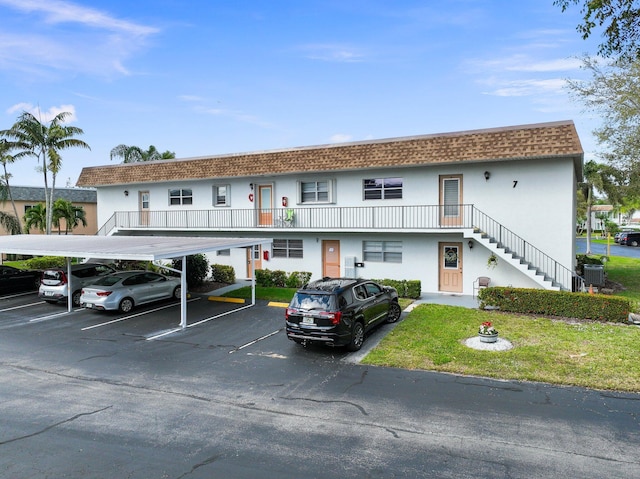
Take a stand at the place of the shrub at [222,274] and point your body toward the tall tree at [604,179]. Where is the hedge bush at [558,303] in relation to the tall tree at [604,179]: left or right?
right

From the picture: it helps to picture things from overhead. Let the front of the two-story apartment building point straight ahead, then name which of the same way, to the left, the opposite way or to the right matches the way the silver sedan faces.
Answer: the opposite way

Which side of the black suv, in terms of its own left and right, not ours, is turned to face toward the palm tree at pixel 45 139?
left

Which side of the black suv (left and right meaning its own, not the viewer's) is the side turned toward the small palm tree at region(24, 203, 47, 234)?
left

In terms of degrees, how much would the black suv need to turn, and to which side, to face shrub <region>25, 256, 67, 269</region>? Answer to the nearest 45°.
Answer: approximately 90° to its left

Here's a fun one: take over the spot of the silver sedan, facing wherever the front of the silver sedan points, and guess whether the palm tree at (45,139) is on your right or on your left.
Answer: on your left

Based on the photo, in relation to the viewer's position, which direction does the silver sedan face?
facing away from the viewer and to the right of the viewer

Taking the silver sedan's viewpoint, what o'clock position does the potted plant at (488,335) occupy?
The potted plant is roughly at 3 o'clock from the silver sedan.

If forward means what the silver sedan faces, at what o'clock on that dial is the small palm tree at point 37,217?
The small palm tree is roughly at 10 o'clock from the silver sedan.

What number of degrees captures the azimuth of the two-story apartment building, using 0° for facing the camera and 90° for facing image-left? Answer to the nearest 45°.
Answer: approximately 45°

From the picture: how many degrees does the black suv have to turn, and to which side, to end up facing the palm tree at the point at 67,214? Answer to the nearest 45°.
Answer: approximately 90° to its left

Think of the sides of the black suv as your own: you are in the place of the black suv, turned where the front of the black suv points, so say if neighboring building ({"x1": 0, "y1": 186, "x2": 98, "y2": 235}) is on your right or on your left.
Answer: on your left

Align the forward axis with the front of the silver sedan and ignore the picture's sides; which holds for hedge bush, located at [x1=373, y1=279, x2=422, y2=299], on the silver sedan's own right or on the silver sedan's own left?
on the silver sedan's own right

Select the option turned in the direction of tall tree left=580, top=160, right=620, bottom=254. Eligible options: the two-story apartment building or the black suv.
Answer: the black suv

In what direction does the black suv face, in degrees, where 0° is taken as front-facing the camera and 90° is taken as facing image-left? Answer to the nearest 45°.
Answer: approximately 225°

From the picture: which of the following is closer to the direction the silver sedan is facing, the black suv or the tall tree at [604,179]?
the tall tree

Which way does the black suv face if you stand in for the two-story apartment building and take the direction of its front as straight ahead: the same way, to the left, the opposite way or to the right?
the opposite way
